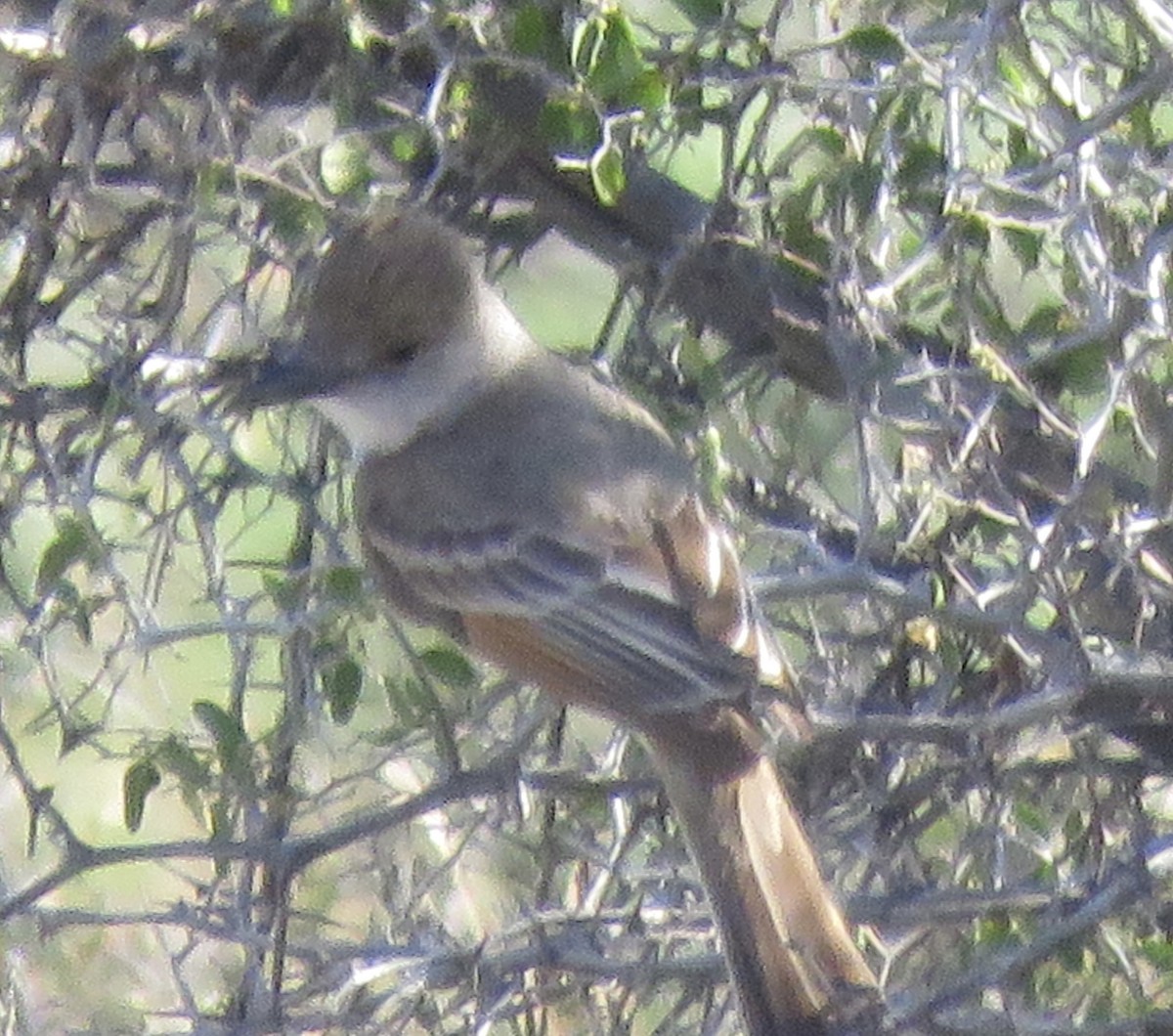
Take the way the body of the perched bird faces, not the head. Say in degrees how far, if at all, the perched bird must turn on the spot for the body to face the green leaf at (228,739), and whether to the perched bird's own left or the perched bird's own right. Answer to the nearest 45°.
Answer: approximately 90° to the perched bird's own left

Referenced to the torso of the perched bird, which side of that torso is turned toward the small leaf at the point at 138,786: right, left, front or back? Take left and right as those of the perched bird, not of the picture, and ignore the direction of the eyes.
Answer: left

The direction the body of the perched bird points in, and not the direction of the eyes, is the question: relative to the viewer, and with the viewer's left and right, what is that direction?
facing away from the viewer and to the left of the viewer

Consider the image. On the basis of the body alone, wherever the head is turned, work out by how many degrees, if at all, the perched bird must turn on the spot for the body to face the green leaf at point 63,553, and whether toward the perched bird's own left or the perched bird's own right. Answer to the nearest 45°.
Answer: approximately 90° to the perched bird's own left
